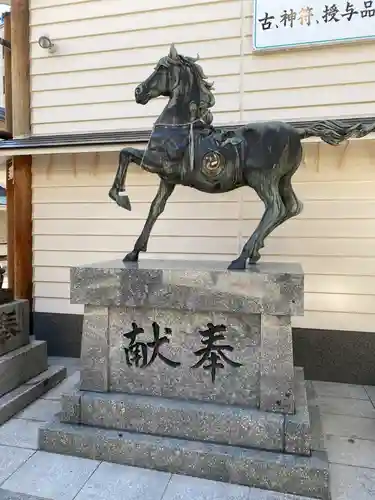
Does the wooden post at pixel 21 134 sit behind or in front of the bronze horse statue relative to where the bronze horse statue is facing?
in front

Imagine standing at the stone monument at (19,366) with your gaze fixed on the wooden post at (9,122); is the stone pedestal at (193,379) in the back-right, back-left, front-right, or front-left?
back-right

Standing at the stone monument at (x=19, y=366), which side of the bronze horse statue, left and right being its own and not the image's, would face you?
front

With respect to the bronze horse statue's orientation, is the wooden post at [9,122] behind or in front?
in front

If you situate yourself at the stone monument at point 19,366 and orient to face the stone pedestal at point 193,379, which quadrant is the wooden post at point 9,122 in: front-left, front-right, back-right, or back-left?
back-left

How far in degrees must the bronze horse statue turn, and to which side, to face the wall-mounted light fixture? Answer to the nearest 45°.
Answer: approximately 45° to its right

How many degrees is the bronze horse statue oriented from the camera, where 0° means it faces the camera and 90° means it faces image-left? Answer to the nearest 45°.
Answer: approximately 90°
